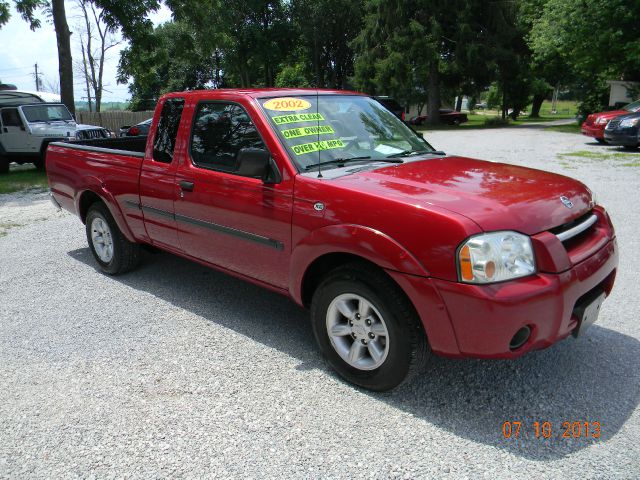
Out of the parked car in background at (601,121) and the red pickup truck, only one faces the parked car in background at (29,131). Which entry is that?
the parked car in background at (601,121)

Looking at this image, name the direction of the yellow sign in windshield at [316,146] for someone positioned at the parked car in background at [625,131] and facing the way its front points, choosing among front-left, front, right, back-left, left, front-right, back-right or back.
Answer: front-left

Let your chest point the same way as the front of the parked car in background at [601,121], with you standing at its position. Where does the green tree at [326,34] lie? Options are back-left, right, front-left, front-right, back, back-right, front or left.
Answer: right

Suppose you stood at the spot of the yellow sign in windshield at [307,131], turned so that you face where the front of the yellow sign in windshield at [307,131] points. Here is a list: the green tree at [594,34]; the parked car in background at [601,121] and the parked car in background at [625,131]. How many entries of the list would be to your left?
3

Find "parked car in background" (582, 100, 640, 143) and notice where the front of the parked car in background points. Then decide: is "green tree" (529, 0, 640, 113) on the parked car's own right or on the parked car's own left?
on the parked car's own right

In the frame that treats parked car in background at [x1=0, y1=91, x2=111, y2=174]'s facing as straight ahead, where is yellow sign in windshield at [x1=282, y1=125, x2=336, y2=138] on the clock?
The yellow sign in windshield is roughly at 1 o'clock from the parked car in background.

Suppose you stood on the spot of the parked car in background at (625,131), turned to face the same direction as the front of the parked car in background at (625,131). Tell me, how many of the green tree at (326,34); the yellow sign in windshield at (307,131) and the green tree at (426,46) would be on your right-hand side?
2

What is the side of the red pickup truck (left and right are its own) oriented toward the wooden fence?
back

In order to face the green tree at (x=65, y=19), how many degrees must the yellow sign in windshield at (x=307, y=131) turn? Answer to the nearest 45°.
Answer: approximately 180°

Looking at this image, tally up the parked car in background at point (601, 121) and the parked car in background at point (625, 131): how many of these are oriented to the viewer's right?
0
